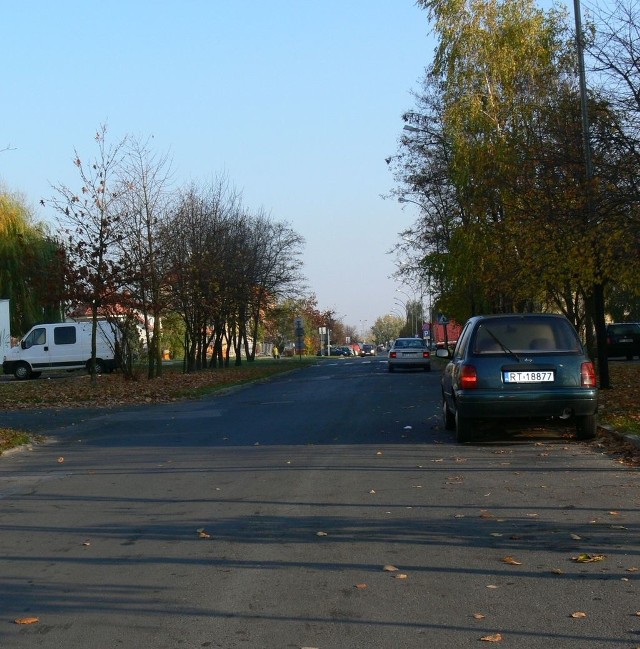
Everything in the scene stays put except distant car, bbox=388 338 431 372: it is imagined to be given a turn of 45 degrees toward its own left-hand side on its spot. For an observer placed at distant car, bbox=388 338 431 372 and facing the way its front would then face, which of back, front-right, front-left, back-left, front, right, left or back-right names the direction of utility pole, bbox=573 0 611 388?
back-left

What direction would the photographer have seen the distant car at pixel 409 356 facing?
facing away from the viewer

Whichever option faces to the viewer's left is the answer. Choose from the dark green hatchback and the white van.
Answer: the white van

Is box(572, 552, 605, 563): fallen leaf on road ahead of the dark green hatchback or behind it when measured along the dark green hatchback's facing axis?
behind

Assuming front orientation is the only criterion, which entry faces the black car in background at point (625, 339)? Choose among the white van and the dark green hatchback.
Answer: the dark green hatchback

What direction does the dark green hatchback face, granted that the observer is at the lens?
facing away from the viewer

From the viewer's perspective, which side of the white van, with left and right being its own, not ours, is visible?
left

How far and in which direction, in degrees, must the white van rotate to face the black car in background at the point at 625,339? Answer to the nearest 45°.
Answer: approximately 180°

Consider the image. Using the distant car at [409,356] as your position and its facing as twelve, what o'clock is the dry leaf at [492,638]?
The dry leaf is roughly at 6 o'clock from the distant car.

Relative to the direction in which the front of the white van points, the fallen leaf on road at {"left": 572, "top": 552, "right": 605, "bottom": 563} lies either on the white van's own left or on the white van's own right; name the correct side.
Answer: on the white van's own left

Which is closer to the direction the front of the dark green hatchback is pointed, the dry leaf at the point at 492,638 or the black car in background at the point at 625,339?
the black car in background

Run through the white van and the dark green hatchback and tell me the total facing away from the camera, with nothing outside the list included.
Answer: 1

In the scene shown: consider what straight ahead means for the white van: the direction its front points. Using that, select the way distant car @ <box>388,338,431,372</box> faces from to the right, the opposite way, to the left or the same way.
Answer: to the right

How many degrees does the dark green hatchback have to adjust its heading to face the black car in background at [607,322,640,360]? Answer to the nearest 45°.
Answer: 0° — it already faces it

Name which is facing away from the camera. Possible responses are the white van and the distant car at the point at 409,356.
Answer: the distant car
